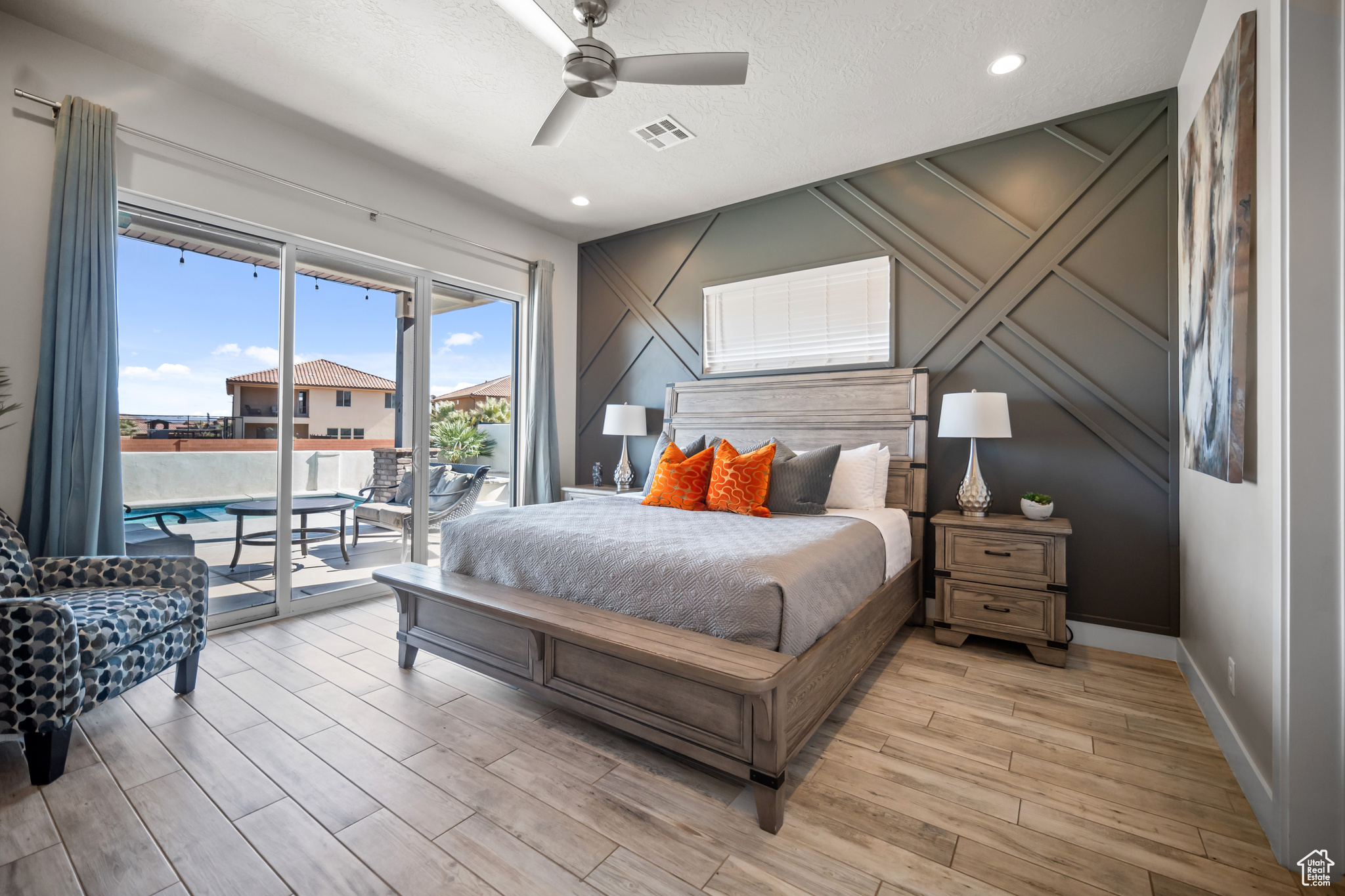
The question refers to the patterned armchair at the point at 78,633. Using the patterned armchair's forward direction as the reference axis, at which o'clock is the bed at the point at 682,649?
The bed is roughly at 12 o'clock from the patterned armchair.

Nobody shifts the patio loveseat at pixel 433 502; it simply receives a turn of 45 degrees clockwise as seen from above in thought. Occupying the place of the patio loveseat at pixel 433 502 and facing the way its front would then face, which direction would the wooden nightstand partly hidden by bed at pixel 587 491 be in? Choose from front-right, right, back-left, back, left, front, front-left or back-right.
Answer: back

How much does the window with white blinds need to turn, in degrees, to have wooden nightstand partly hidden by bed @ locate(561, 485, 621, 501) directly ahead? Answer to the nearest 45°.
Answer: approximately 45° to its right

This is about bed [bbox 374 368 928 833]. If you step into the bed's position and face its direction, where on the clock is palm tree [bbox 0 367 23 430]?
The palm tree is roughly at 2 o'clock from the bed.

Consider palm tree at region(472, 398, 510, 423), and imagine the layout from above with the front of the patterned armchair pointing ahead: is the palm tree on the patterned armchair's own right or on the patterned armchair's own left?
on the patterned armchair's own left

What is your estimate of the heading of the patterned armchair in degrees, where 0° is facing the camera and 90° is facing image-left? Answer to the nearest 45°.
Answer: approximately 315°

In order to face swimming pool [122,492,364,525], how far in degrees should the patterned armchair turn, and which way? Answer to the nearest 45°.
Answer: approximately 135° to its left

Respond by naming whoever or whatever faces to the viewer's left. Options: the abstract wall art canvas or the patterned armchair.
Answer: the abstract wall art canvas

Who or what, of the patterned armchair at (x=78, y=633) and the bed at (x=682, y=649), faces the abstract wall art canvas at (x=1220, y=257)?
the patterned armchair

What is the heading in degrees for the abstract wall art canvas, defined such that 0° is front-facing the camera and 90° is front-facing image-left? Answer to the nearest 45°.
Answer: approximately 90°

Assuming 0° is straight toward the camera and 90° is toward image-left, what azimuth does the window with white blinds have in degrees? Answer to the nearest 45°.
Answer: approximately 45°

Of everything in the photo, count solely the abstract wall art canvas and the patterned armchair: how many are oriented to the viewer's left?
1

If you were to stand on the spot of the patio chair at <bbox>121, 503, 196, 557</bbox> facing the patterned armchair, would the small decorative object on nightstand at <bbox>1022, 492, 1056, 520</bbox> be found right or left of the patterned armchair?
left

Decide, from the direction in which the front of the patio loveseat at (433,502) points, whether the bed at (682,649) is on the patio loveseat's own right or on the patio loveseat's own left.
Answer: on the patio loveseat's own left
